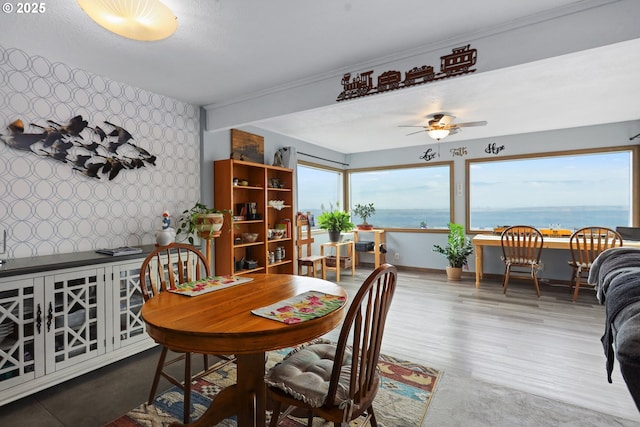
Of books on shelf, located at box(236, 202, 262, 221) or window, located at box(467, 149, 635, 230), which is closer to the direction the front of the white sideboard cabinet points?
the window

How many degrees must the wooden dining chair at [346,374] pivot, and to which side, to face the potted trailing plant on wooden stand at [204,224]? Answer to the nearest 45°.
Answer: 0° — it already faces it

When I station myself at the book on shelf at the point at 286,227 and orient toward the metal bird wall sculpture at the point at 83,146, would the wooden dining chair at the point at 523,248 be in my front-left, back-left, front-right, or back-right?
back-left

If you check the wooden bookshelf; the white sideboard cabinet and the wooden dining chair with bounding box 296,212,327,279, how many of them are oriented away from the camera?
0

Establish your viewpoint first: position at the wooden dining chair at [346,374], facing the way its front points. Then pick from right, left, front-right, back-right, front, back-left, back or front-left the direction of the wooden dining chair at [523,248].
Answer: right

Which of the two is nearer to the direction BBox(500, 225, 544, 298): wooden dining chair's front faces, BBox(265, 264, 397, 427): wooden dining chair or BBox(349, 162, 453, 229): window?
the window

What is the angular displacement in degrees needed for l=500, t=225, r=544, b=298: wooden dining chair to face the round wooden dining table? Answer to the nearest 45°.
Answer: approximately 180°

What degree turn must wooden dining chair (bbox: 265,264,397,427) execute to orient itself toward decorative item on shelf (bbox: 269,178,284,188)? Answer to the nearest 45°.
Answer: approximately 45° to its right

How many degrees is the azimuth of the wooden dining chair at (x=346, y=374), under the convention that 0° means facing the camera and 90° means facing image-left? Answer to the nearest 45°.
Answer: approximately 135°

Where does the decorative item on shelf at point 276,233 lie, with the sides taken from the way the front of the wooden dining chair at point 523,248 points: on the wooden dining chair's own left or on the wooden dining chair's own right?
on the wooden dining chair's own left

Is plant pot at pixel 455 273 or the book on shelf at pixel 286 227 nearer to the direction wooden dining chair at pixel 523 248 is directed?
the plant pot

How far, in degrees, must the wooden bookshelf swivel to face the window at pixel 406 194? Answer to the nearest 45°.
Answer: approximately 90° to its left

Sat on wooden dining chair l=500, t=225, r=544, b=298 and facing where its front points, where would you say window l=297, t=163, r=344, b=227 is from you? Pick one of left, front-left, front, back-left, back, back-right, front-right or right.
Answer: left

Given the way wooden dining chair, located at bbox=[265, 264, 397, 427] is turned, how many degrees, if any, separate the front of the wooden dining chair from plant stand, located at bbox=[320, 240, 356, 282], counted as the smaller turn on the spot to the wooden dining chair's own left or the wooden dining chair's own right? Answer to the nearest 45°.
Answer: approximately 45° to the wooden dining chair's own right

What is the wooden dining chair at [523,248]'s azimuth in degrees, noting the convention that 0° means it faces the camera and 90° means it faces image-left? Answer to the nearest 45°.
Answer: approximately 180°

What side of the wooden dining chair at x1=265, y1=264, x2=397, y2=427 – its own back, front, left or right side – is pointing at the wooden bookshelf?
front

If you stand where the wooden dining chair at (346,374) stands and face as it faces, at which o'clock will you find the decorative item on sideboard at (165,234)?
The decorative item on sideboard is roughly at 12 o'clock from the wooden dining chair.

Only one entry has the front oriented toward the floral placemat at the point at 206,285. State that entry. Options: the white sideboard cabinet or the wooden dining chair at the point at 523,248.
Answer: the white sideboard cabinet
